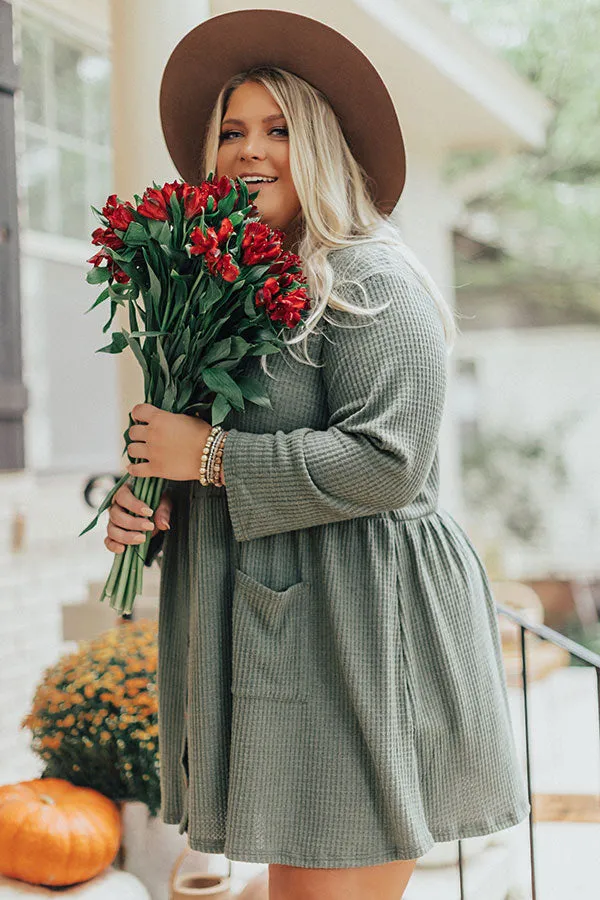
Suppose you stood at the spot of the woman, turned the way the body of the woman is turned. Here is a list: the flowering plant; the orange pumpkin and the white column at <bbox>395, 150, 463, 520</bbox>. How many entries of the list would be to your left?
0

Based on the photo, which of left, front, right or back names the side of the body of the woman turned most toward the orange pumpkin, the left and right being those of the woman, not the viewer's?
right

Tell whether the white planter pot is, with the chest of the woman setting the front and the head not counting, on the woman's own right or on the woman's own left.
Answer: on the woman's own right

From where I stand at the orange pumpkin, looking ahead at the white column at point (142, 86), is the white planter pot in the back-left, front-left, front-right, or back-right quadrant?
front-right

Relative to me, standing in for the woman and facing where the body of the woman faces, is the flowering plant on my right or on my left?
on my right

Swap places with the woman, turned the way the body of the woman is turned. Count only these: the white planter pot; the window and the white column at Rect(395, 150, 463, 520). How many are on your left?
0

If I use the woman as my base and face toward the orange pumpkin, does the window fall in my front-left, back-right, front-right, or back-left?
front-right

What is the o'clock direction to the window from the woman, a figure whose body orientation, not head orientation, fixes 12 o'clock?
The window is roughly at 4 o'clock from the woman.

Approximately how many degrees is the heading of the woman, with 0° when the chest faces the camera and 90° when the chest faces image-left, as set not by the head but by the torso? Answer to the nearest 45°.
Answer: approximately 45°

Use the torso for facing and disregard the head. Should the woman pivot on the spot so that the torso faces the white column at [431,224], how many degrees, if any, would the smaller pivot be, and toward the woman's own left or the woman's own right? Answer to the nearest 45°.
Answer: approximately 135° to the woman's own right

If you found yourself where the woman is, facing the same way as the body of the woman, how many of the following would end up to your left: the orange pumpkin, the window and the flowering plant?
0
